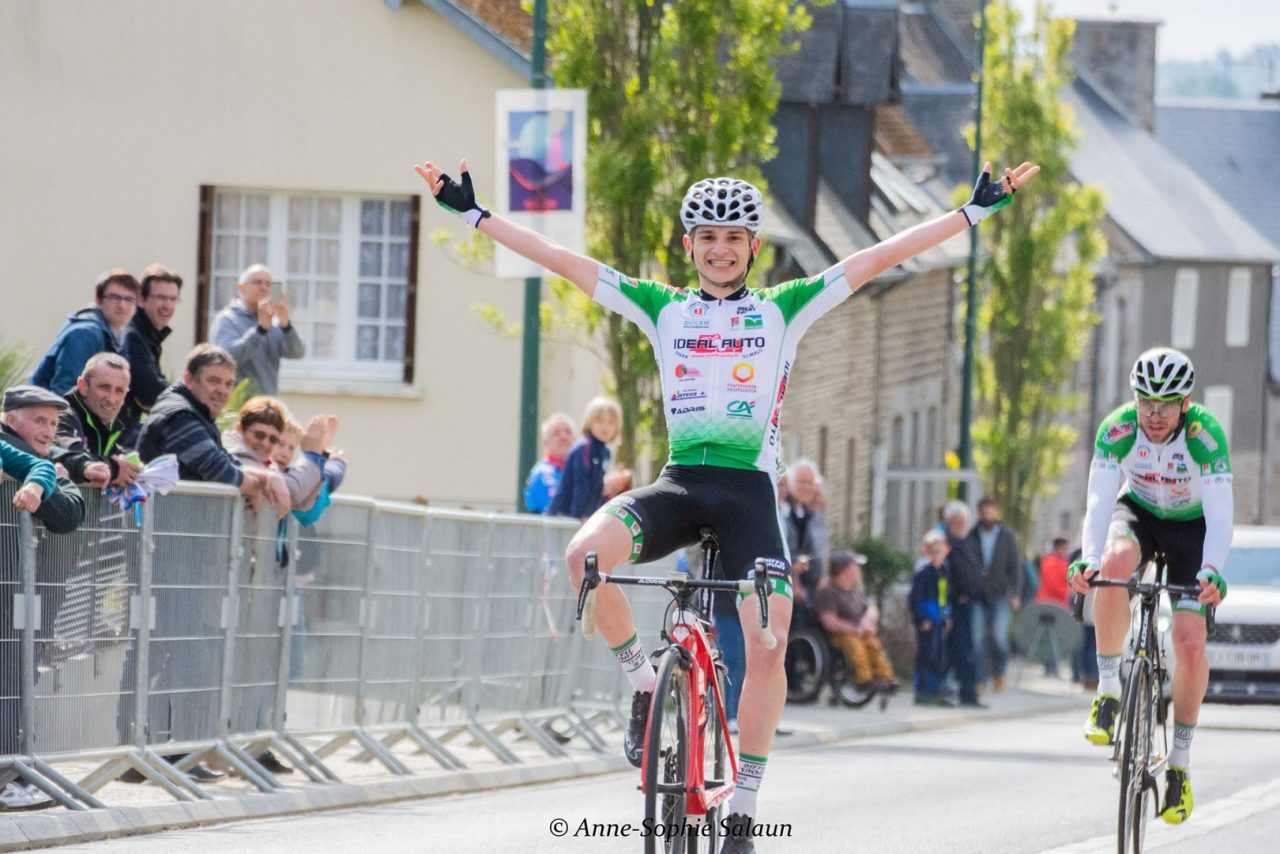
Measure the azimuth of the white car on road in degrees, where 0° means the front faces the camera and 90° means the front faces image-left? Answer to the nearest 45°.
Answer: approximately 0°

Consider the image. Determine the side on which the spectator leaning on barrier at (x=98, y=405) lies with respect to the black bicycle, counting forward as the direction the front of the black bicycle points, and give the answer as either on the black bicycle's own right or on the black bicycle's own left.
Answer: on the black bicycle's own right

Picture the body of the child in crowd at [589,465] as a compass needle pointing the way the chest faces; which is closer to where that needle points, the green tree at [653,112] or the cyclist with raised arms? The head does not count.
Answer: the cyclist with raised arms

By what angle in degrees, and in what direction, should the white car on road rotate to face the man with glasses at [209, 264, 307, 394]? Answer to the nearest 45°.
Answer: approximately 45° to its right

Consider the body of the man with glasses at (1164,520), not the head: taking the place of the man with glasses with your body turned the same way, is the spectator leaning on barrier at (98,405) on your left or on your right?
on your right

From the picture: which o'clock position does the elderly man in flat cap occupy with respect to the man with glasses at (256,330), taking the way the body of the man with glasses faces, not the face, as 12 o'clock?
The elderly man in flat cap is roughly at 2 o'clock from the man with glasses.

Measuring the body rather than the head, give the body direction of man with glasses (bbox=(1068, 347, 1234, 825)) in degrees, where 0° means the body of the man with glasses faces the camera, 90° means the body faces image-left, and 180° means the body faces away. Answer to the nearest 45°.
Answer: approximately 0°
